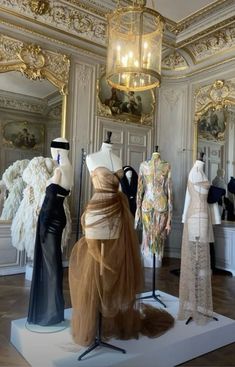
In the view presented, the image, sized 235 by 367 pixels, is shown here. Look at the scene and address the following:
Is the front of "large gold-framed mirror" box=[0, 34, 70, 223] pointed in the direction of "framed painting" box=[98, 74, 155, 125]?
no

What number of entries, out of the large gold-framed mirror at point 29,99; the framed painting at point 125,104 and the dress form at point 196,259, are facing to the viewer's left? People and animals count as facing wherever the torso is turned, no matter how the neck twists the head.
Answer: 0

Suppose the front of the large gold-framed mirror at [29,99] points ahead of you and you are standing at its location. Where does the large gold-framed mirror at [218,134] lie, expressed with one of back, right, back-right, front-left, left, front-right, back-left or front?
front-left

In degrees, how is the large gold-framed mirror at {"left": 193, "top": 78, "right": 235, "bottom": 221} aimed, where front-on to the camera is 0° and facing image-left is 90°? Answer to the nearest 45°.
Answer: approximately 45°

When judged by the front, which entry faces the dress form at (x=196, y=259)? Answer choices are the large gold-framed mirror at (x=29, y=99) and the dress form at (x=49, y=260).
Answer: the large gold-framed mirror

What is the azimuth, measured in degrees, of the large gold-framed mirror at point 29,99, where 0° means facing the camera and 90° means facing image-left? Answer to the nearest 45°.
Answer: approximately 315°

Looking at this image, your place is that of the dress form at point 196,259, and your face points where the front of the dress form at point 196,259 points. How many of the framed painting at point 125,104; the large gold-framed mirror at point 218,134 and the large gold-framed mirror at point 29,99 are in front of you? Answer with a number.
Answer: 0

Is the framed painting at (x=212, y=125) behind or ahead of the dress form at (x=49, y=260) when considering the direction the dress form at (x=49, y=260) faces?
behind

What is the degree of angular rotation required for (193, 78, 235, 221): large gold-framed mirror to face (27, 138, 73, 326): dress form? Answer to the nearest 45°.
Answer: approximately 45° to its left

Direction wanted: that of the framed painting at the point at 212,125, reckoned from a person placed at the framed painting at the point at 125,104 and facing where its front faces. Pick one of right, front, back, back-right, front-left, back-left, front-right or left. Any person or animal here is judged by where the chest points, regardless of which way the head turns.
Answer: front-left

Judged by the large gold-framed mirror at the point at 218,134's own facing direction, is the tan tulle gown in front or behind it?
in front

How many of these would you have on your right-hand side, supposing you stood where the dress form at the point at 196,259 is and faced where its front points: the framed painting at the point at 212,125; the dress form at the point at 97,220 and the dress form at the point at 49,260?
2

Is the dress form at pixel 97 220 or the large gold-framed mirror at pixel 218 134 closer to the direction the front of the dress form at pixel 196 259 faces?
the dress form

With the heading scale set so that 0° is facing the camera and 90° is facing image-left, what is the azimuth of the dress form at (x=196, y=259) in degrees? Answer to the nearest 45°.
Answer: approximately 315°

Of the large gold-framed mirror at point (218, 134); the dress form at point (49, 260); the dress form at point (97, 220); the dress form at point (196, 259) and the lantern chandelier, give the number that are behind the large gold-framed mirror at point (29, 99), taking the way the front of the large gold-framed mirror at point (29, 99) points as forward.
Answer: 0

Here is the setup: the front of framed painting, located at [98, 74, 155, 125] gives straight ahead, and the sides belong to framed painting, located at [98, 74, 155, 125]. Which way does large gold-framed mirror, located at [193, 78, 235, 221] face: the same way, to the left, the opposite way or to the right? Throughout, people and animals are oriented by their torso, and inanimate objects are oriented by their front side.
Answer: to the right
